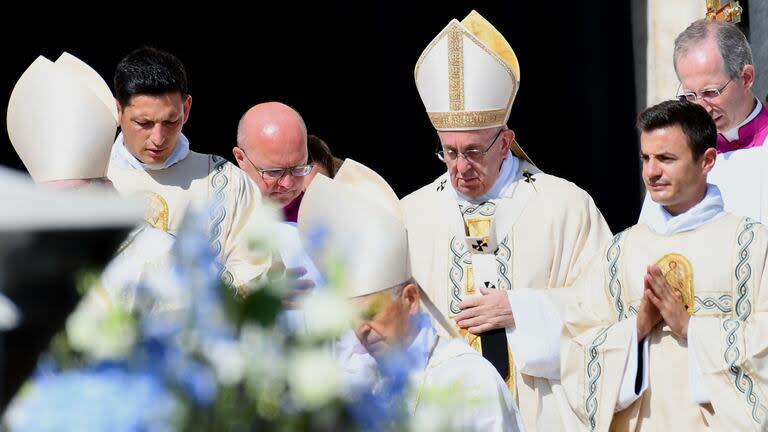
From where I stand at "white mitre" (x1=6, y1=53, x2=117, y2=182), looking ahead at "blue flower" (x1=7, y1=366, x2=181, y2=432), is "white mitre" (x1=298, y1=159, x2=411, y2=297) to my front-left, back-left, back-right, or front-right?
front-left

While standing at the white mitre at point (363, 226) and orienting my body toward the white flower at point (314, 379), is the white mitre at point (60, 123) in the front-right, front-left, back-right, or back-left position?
back-right
